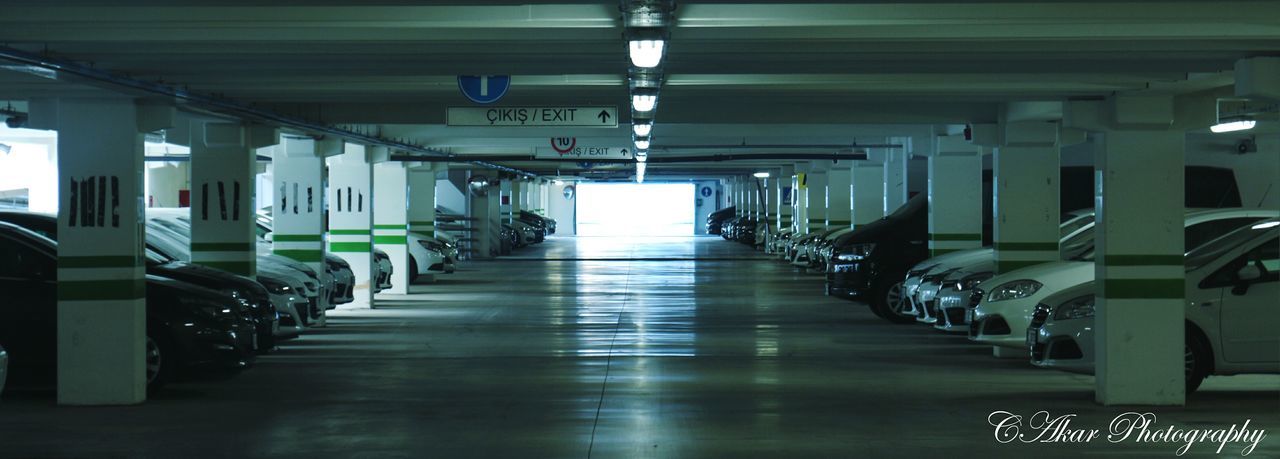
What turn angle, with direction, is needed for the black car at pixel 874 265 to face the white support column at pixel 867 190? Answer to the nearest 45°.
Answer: approximately 135° to its right

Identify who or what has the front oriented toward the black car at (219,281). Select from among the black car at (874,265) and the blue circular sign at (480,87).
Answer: the black car at (874,265)

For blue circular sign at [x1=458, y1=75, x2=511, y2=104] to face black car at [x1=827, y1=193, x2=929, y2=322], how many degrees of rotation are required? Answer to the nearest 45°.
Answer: approximately 135° to its left

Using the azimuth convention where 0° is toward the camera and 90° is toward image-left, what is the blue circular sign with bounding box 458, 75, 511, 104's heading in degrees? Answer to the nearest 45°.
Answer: approximately 0°

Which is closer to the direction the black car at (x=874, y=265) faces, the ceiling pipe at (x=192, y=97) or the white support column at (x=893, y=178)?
the ceiling pipe

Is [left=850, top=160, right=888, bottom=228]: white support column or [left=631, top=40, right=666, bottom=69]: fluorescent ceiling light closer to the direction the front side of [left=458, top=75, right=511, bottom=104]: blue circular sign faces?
the fluorescent ceiling light

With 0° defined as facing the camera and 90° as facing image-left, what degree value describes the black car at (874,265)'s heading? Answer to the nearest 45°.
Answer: approximately 45°

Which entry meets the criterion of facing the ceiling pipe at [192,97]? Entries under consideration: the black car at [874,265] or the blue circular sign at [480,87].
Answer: the black car

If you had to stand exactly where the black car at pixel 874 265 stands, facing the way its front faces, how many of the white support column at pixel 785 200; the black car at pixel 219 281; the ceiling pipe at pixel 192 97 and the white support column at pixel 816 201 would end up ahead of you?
2

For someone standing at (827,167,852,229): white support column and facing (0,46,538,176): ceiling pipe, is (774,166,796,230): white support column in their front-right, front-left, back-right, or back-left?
back-right

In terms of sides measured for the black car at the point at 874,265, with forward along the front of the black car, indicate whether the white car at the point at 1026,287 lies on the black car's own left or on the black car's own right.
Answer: on the black car's own left

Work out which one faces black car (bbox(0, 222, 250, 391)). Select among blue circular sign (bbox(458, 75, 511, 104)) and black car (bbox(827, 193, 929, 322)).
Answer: black car (bbox(827, 193, 929, 322))

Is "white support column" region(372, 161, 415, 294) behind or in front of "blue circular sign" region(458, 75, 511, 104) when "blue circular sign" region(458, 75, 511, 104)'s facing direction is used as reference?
behind

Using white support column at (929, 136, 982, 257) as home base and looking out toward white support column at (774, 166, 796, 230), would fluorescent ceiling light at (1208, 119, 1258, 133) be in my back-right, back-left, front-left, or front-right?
back-right
